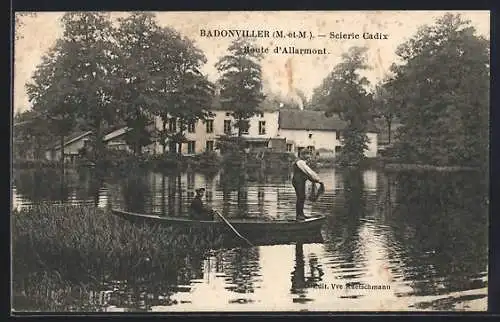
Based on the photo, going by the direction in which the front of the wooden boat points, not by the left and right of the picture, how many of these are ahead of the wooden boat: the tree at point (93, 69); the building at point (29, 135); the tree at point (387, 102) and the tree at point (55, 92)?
3

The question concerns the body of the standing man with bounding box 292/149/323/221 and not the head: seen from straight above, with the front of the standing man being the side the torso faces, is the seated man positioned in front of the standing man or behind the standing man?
behind

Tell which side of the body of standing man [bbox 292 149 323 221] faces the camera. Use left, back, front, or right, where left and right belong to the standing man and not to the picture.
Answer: right

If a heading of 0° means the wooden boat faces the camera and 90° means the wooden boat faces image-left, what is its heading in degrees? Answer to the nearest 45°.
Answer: approximately 90°

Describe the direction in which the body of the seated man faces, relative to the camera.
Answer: to the viewer's right
